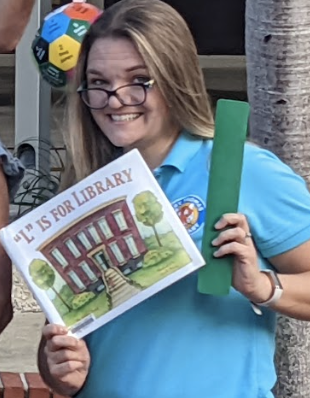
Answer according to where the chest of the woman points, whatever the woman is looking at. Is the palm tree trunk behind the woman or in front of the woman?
behind

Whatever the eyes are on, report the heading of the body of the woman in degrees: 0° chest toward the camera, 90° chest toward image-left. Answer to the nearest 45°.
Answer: approximately 45°
